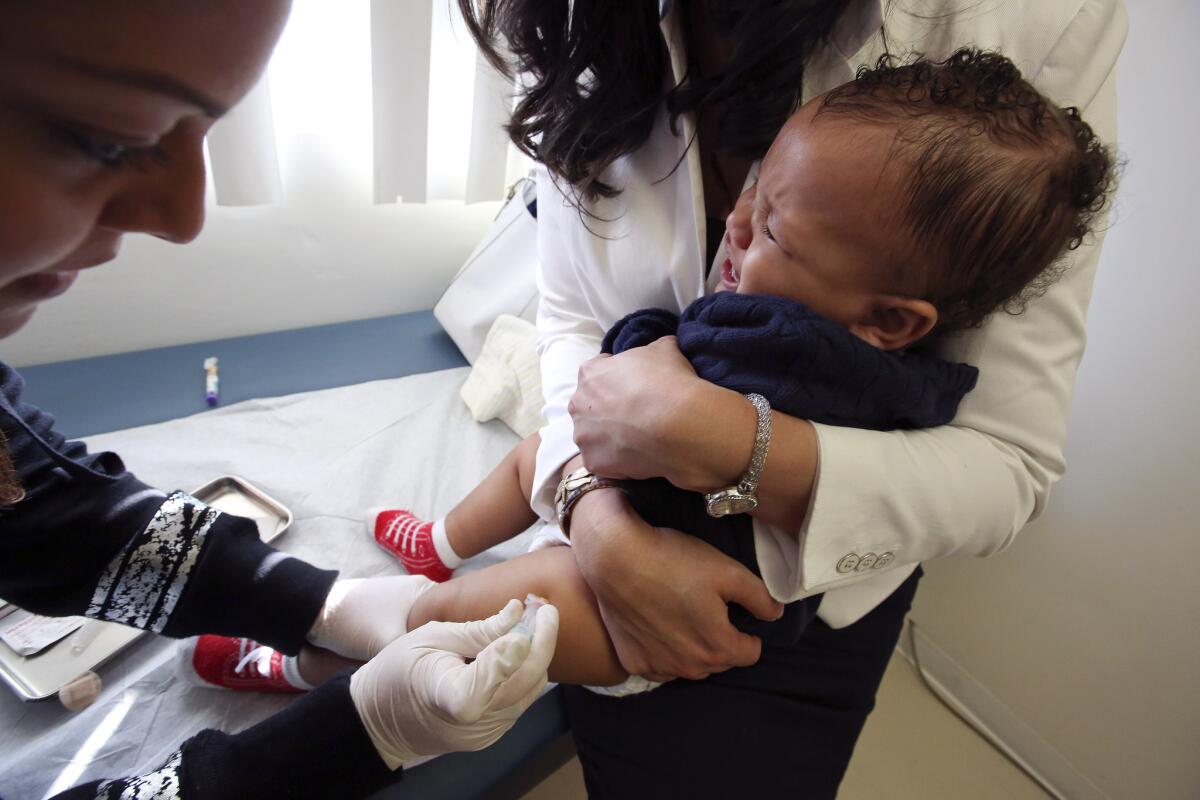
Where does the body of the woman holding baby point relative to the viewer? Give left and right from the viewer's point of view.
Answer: facing the viewer and to the left of the viewer

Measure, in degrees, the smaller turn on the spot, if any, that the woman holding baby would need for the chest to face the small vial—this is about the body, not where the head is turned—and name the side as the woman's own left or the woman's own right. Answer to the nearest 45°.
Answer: approximately 45° to the woman's own right

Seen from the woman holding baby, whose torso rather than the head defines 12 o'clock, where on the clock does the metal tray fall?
The metal tray is roughly at 1 o'clock from the woman holding baby.

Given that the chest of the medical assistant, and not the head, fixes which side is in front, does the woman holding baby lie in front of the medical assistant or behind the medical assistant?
in front

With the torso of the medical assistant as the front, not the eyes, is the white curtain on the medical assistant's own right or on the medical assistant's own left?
on the medical assistant's own left

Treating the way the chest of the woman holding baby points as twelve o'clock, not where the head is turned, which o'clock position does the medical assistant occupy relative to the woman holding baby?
The medical assistant is roughly at 1 o'clock from the woman holding baby.

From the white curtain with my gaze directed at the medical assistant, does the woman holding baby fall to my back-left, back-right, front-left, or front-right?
front-left

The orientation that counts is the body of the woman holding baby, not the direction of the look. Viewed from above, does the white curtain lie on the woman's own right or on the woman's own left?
on the woman's own right

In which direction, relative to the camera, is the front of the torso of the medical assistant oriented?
to the viewer's right

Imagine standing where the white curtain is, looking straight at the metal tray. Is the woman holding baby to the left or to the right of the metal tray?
left

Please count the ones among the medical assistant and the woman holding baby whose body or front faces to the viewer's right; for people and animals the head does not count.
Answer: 1

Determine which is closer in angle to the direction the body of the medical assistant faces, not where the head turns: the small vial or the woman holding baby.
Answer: the woman holding baby

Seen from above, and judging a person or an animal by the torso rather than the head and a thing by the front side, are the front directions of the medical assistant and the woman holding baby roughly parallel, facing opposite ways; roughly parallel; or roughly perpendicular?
roughly parallel, facing opposite ways
